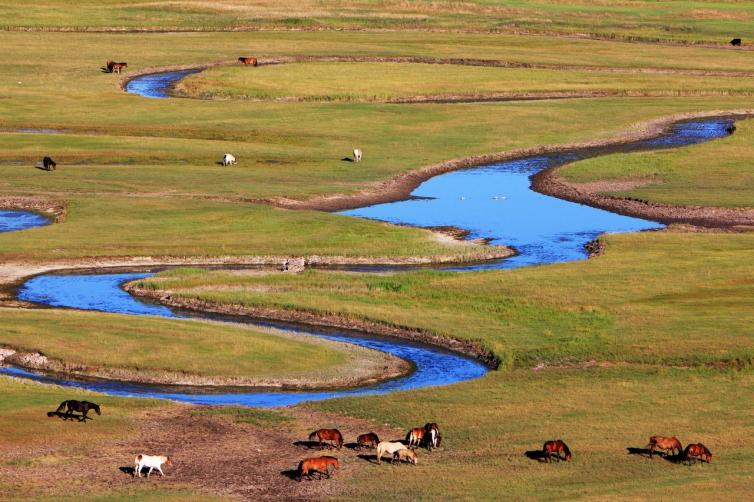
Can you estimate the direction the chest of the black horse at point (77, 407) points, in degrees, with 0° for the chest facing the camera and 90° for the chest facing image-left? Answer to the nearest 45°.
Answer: approximately 270°

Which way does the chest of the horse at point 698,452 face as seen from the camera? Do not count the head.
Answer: to the viewer's right

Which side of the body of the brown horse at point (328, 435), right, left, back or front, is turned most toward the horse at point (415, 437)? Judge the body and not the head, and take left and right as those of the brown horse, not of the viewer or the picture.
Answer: front

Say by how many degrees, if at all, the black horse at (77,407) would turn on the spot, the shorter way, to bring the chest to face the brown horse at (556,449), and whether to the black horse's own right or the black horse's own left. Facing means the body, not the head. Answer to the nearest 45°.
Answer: approximately 45° to the black horse's own right
